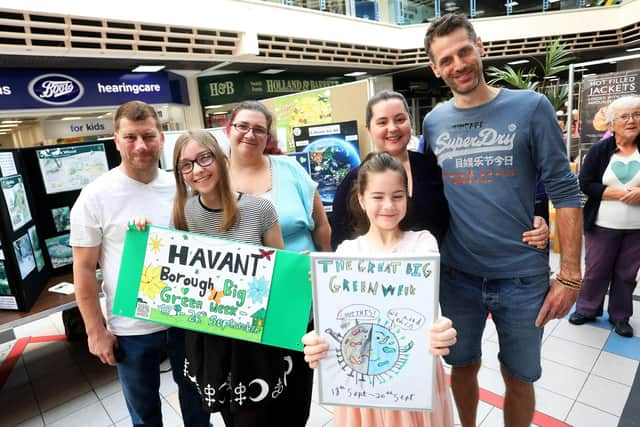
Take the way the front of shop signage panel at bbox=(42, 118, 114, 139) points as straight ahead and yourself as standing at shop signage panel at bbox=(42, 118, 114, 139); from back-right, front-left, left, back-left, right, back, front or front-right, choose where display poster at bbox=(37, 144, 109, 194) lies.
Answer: front

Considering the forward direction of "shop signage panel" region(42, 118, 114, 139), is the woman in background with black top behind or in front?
in front

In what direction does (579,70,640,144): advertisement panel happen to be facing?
toward the camera

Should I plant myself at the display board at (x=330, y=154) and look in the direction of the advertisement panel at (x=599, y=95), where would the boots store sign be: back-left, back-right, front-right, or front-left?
back-left

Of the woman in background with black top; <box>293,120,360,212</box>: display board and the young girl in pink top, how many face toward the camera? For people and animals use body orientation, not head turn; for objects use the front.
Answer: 3

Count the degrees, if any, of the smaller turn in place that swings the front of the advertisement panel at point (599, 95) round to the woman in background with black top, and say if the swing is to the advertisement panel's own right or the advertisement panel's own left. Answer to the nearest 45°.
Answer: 0° — it already faces them

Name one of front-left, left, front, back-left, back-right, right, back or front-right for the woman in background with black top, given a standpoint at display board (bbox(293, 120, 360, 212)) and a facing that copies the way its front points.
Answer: front

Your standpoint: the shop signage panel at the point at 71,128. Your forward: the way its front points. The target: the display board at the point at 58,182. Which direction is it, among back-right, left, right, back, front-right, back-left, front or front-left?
front

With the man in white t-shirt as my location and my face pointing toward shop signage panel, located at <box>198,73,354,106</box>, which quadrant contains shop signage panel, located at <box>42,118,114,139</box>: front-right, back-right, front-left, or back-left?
front-left

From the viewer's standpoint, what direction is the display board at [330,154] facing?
toward the camera

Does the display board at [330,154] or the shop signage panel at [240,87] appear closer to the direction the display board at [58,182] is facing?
the display board

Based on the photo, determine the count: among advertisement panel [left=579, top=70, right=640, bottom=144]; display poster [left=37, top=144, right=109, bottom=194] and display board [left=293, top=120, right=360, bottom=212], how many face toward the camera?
3

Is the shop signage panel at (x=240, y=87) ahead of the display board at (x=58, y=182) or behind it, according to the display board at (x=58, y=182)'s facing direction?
behind
